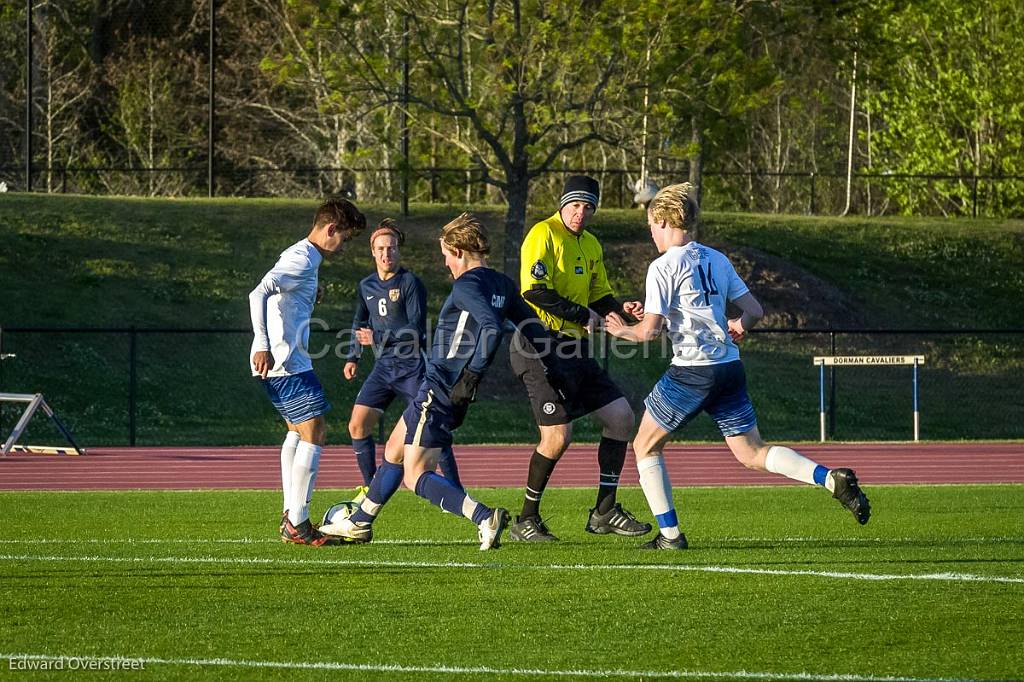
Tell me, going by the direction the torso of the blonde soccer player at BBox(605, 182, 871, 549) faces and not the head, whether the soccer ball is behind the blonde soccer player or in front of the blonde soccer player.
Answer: in front

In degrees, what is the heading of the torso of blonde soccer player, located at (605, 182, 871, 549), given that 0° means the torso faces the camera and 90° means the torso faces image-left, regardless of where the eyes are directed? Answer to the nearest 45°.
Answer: approximately 135°

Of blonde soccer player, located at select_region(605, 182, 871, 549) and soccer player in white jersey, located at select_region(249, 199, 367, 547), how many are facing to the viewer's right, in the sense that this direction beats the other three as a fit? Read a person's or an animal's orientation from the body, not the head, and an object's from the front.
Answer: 1

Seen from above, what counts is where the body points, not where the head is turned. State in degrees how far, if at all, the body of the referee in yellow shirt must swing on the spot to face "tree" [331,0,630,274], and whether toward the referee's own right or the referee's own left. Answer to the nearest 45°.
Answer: approximately 135° to the referee's own left

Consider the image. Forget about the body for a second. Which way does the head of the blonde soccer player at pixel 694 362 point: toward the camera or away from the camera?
away from the camera

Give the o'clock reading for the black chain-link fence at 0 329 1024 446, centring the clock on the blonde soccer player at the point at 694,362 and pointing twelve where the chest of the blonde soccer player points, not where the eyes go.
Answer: The black chain-link fence is roughly at 1 o'clock from the blonde soccer player.

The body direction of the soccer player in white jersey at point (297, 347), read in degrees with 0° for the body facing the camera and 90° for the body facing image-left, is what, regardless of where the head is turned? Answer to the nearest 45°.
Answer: approximately 270°

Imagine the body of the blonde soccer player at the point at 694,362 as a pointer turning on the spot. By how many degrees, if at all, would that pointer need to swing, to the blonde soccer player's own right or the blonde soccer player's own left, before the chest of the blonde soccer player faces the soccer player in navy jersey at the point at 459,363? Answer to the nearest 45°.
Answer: approximately 45° to the blonde soccer player's own left
